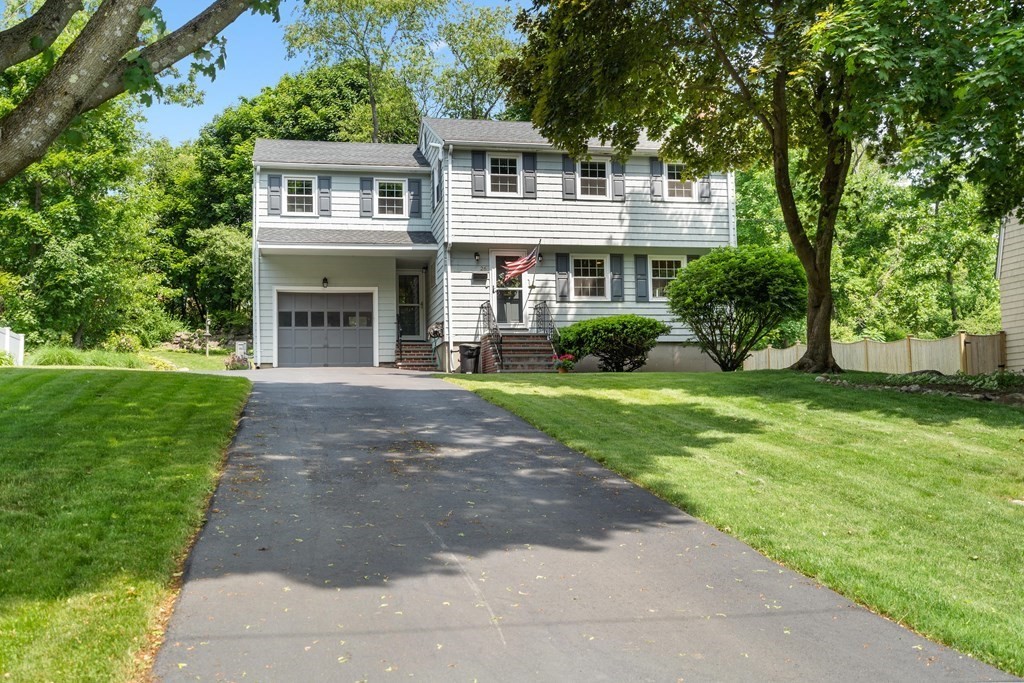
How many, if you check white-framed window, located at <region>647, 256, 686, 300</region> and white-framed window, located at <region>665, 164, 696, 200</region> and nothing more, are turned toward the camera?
2

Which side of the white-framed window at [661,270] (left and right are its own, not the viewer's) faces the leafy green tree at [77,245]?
right

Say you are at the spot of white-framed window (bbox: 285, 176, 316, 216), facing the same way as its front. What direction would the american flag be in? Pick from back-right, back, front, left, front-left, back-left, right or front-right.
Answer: front-left

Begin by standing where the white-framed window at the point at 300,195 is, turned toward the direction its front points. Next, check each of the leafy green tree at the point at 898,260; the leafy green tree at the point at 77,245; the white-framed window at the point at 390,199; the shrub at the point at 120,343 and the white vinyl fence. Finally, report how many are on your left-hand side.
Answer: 2

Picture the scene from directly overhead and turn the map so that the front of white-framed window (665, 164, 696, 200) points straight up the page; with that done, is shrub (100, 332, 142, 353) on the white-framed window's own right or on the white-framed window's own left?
on the white-framed window's own right

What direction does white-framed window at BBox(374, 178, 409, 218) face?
toward the camera

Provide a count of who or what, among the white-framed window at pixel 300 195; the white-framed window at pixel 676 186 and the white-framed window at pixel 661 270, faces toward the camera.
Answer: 3

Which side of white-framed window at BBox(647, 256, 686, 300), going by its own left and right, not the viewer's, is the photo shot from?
front

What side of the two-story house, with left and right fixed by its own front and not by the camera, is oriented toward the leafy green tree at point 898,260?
left
